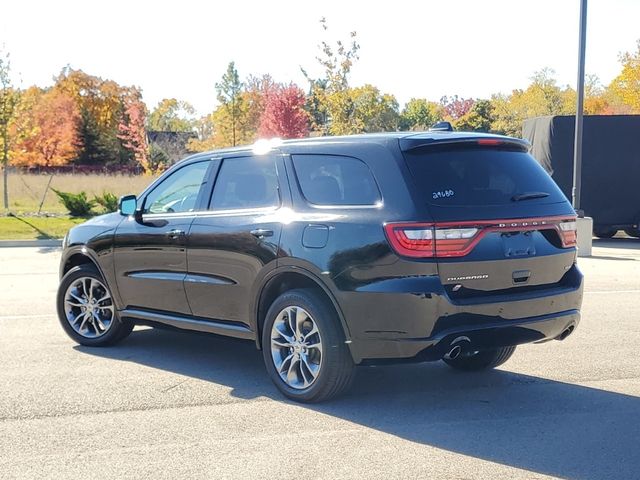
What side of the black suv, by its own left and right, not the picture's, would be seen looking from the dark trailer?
right

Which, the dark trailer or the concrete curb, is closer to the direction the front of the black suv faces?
the concrete curb

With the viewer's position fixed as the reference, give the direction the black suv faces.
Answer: facing away from the viewer and to the left of the viewer

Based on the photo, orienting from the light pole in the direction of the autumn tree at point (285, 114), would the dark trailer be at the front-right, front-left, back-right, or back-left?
front-right

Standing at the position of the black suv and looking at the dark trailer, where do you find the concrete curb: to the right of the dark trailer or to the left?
left

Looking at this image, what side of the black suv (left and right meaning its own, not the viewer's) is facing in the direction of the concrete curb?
front

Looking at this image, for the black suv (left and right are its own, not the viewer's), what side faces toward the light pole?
right

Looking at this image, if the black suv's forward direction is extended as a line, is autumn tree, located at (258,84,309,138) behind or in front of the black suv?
in front

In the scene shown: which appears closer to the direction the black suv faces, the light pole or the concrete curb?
the concrete curb
